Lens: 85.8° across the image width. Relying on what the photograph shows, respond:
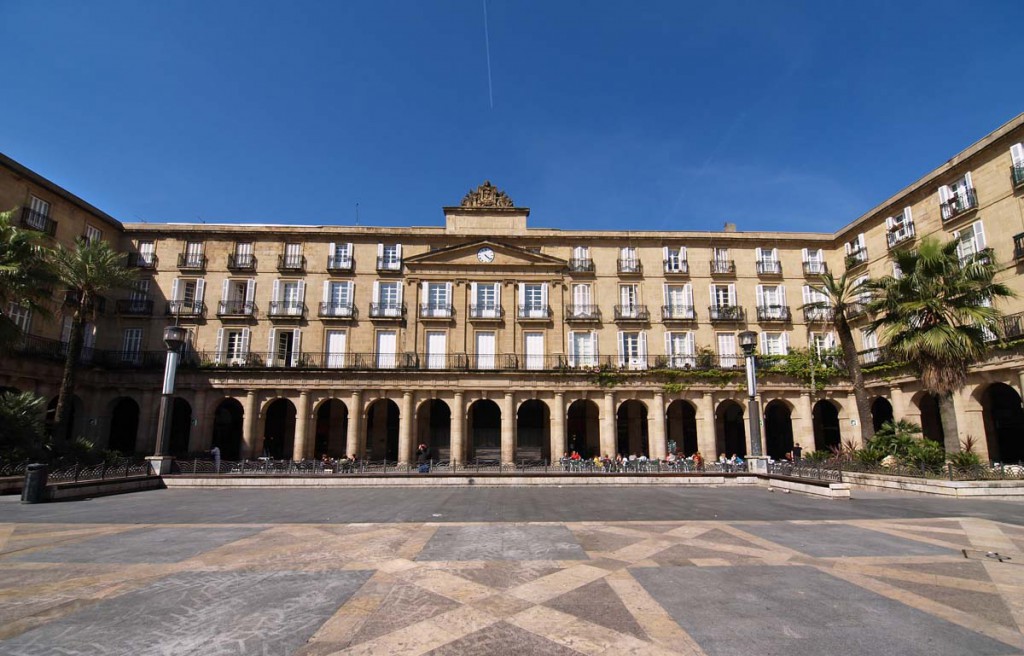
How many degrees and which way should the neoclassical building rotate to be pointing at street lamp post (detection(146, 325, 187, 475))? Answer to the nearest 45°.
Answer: approximately 45° to its right

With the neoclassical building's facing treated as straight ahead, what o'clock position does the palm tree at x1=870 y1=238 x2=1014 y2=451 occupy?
The palm tree is roughly at 10 o'clock from the neoclassical building.

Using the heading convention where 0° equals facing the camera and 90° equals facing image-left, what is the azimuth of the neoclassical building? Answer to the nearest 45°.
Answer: approximately 0°

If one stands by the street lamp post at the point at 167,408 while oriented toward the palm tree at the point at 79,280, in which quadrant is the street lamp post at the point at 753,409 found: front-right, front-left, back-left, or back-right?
back-right

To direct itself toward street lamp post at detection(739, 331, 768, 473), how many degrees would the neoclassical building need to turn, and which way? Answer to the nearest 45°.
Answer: approximately 45° to its left

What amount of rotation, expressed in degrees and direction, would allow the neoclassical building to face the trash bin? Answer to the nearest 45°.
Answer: approximately 45° to its right

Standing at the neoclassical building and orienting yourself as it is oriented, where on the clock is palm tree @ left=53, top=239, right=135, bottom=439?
The palm tree is roughly at 2 o'clock from the neoclassical building.
